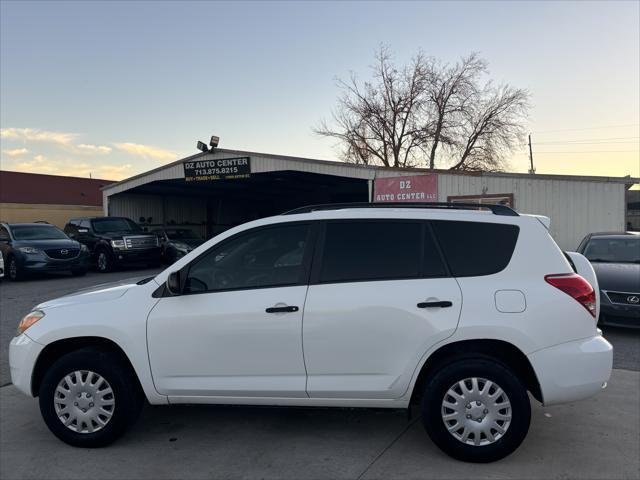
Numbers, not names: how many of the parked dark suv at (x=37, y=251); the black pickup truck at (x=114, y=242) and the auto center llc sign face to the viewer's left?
0

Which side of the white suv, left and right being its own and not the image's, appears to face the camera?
left

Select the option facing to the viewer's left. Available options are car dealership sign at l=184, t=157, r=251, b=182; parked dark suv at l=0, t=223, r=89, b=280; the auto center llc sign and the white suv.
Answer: the white suv

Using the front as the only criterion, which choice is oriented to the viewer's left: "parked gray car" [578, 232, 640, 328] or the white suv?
the white suv

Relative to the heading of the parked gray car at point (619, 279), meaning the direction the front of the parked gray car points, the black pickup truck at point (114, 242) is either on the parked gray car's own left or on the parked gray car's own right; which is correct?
on the parked gray car's own right

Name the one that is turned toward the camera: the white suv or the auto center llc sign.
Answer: the auto center llc sign

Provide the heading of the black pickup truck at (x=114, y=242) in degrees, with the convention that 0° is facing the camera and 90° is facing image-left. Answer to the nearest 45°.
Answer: approximately 315°

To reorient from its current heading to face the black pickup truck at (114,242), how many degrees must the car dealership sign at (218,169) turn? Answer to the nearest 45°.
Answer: approximately 90° to its right

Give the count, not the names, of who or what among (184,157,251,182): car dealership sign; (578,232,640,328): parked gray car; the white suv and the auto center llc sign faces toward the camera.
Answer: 3

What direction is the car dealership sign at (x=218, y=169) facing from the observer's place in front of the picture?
facing the viewer
